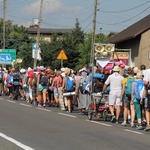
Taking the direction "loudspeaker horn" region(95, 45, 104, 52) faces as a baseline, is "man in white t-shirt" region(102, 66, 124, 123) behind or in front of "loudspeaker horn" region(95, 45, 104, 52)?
in front

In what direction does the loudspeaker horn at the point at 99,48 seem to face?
toward the camera
